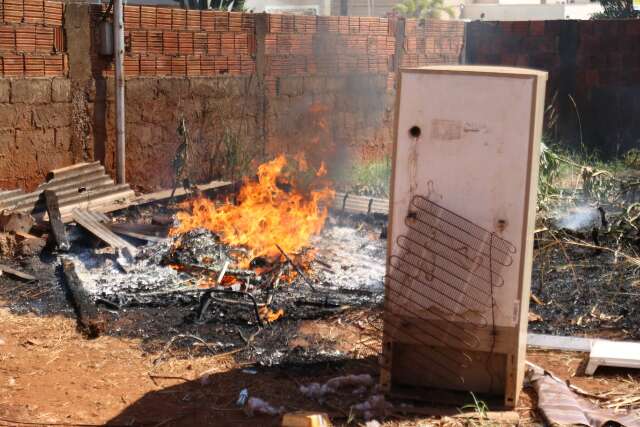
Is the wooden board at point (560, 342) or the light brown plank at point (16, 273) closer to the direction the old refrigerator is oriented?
the wooden board

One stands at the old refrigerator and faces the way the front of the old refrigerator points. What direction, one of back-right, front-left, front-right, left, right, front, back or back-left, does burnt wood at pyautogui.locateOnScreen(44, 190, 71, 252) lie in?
front-left

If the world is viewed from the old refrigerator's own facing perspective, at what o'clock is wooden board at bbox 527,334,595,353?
The wooden board is roughly at 1 o'clock from the old refrigerator.

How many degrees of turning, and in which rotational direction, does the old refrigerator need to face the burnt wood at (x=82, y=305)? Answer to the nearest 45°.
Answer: approximately 45° to its left

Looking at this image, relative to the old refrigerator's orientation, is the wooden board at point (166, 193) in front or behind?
in front

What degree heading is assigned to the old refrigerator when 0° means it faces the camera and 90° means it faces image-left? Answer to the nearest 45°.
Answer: approximately 180°

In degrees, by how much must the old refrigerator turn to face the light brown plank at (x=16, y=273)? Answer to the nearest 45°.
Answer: approximately 45° to its left

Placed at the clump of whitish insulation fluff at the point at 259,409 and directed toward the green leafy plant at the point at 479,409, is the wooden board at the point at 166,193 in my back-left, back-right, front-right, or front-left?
back-left
